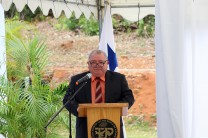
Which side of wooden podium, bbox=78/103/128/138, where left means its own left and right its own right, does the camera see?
front

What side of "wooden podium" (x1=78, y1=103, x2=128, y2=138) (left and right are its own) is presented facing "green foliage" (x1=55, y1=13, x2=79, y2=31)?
back

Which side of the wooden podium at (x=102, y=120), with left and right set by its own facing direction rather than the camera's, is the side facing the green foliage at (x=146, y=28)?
back

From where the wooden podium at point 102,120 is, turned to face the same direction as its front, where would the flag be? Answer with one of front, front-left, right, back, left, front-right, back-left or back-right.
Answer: back

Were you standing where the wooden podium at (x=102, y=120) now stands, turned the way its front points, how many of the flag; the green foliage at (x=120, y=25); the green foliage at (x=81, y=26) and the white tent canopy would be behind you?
4

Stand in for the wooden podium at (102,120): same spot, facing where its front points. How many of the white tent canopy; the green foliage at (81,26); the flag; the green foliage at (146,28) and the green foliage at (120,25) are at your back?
5

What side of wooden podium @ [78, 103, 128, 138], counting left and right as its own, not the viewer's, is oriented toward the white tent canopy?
back

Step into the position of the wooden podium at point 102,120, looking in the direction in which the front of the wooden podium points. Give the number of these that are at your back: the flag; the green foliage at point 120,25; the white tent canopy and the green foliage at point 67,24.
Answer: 4

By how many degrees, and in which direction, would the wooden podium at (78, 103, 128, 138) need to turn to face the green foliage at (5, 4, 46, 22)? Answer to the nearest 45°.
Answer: approximately 180°

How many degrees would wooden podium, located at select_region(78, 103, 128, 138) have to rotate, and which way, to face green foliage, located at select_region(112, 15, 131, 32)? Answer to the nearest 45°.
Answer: approximately 180°
